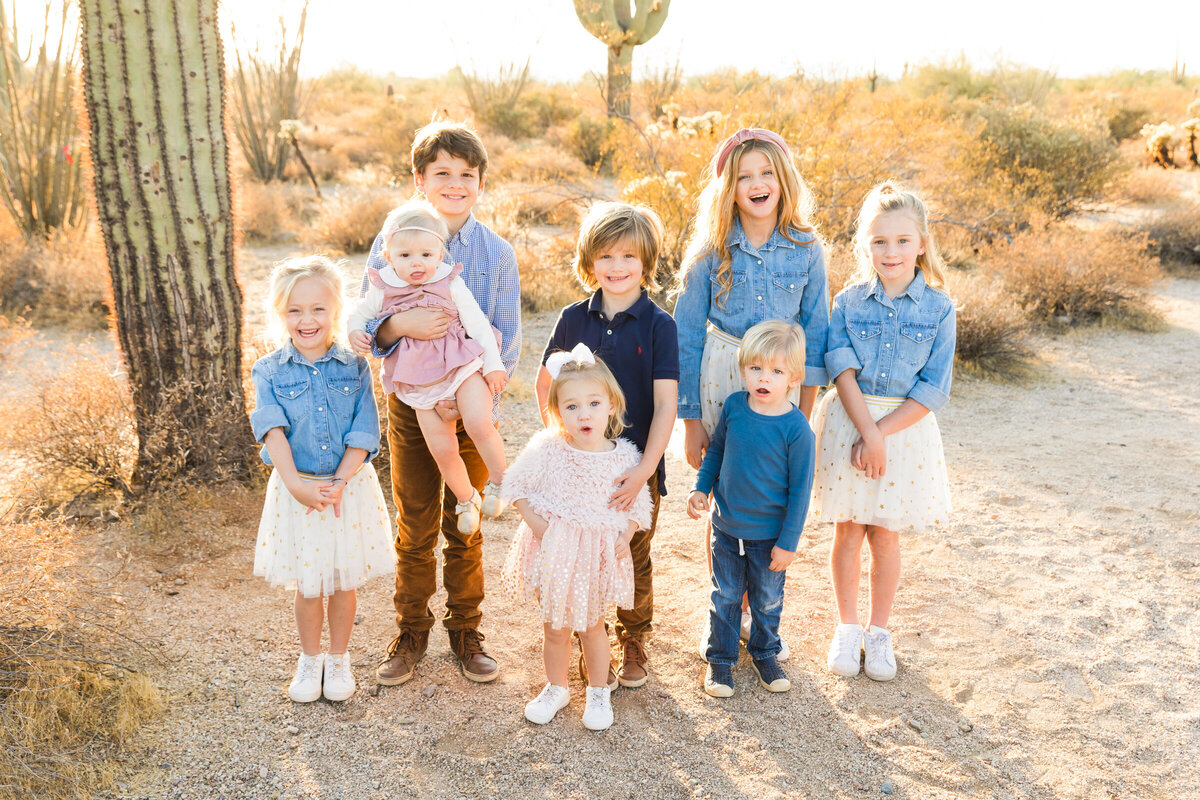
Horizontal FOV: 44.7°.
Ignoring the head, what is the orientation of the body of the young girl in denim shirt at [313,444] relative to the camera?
toward the camera

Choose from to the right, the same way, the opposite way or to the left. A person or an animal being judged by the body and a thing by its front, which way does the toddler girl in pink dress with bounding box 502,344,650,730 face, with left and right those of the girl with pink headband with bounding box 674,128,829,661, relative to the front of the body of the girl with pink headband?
the same way

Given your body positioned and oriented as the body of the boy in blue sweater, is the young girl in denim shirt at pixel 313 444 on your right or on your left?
on your right

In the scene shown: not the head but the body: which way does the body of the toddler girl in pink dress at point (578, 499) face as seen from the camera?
toward the camera

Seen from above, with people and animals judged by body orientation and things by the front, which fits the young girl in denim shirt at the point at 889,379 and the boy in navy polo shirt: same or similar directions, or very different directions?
same or similar directions

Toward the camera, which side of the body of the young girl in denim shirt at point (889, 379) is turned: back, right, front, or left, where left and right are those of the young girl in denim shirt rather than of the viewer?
front

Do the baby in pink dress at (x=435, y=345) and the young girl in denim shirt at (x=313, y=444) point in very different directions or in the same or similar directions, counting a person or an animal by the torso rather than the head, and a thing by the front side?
same or similar directions

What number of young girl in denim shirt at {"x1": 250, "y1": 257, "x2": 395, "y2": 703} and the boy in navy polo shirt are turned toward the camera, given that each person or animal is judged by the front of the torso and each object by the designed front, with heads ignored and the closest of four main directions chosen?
2

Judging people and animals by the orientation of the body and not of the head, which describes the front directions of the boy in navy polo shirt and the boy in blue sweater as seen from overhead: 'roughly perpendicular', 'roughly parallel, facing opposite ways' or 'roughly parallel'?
roughly parallel

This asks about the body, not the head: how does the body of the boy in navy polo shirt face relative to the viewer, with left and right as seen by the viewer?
facing the viewer
